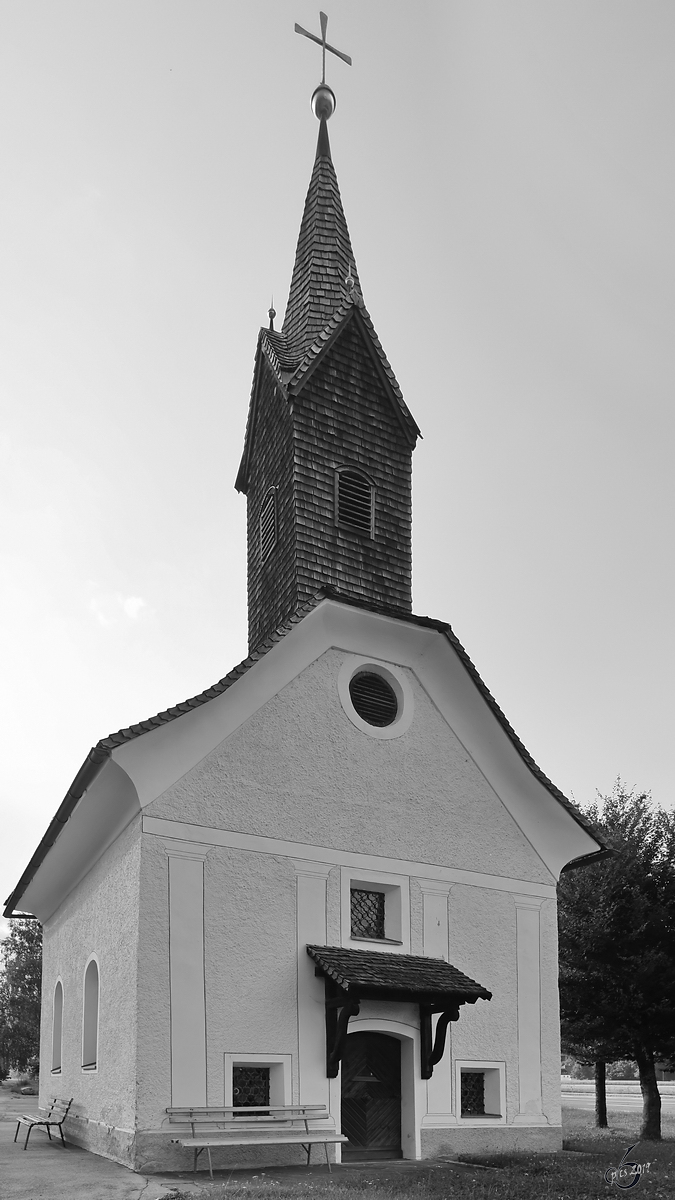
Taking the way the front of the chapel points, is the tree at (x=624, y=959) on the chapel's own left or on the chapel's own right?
on the chapel's own left

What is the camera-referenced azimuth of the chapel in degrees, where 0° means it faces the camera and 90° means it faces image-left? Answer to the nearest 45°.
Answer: approximately 315°

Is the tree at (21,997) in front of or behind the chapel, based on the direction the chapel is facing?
behind
